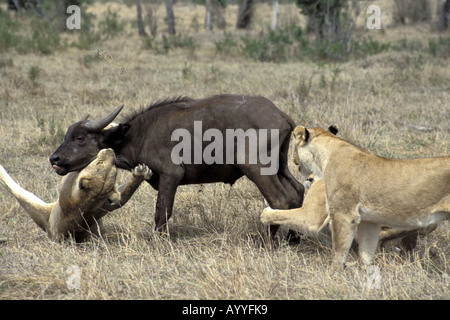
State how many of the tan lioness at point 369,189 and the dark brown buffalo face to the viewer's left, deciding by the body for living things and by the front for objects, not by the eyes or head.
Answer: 2

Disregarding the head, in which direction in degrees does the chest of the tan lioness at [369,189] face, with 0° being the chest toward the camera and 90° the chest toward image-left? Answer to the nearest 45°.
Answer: approximately 90°

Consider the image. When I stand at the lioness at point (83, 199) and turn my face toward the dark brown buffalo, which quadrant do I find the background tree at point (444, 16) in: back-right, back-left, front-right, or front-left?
front-left

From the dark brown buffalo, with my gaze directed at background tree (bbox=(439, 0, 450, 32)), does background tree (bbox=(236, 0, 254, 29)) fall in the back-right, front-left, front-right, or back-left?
front-left

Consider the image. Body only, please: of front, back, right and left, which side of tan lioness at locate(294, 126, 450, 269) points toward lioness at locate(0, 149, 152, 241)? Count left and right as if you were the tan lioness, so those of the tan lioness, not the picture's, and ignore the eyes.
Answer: front

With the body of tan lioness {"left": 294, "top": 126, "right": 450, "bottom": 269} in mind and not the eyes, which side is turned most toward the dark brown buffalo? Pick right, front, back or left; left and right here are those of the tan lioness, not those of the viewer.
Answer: front

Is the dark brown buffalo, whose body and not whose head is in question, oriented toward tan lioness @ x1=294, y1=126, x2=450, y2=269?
no

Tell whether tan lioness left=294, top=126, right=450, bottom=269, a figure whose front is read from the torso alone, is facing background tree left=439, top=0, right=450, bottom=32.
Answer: no

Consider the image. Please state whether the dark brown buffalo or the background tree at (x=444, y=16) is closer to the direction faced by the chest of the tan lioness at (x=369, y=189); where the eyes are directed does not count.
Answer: the dark brown buffalo

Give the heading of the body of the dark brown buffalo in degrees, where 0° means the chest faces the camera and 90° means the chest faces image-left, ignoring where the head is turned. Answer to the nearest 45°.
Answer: approximately 90°

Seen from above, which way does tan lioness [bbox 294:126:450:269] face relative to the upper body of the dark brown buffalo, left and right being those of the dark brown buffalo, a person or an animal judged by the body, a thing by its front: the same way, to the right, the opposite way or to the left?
the same way

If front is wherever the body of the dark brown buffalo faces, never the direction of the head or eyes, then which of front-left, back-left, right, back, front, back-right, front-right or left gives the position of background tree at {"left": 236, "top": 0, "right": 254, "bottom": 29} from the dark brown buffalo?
right
